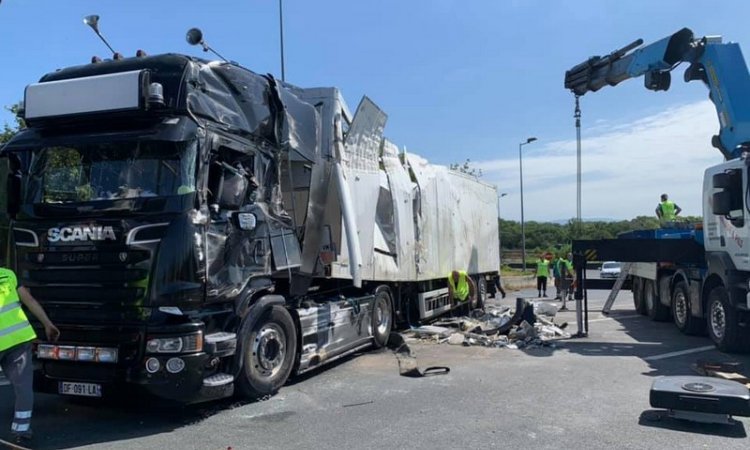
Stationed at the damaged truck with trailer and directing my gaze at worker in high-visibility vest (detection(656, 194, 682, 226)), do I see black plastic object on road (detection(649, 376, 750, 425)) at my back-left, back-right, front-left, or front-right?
front-right

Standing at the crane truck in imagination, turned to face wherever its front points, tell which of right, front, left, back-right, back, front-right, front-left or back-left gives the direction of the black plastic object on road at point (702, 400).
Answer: front-right

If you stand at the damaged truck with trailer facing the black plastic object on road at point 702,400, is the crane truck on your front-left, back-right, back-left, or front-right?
front-left

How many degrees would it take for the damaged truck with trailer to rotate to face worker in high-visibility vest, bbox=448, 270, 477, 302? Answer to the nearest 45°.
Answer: approximately 180°

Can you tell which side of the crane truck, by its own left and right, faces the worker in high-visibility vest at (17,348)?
right

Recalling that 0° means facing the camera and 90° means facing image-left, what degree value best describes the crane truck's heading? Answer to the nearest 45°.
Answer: approximately 315°

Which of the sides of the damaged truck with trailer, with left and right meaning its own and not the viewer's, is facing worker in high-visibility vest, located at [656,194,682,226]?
back

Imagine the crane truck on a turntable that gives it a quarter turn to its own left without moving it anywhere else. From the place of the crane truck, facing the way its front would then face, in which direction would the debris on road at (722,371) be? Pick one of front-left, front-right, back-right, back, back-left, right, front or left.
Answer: back-right
